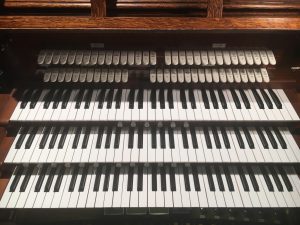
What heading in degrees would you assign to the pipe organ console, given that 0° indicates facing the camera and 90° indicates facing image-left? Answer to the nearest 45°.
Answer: approximately 0°
